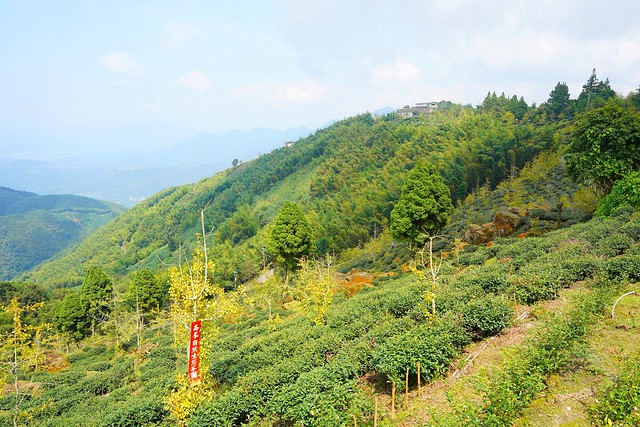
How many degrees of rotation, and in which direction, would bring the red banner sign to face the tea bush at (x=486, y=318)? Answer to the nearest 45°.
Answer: approximately 90° to its left

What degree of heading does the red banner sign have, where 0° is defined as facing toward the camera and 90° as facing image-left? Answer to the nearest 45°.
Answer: approximately 0°

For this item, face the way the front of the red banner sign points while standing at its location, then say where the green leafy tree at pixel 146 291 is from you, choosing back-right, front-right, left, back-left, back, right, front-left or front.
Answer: back

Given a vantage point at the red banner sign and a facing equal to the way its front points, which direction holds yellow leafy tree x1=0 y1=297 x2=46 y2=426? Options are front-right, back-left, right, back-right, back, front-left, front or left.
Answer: back-right

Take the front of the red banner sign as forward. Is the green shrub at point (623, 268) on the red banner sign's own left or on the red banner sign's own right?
on the red banner sign's own left

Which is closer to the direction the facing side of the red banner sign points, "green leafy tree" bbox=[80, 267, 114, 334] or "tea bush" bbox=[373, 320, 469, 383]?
the tea bush

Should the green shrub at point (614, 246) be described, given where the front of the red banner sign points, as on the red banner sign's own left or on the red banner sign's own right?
on the red banner sign's own left
